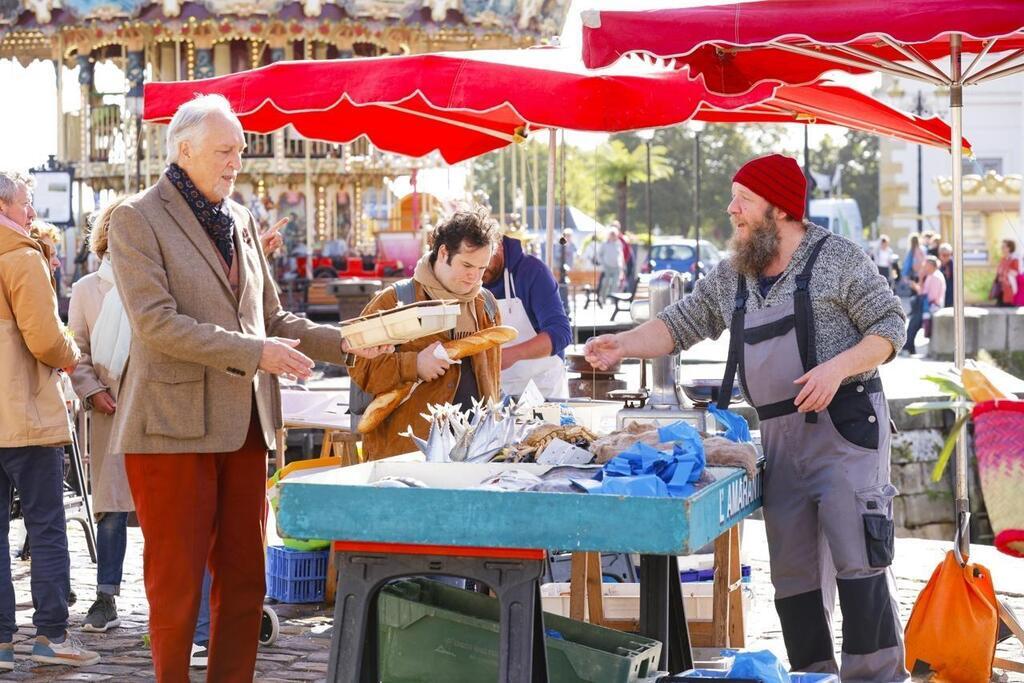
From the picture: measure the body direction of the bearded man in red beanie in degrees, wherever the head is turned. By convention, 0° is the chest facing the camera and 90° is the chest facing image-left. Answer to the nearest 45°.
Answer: approximately 45°

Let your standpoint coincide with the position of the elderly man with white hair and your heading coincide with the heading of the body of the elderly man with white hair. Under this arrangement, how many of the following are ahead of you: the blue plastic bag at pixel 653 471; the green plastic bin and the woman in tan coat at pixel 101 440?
2

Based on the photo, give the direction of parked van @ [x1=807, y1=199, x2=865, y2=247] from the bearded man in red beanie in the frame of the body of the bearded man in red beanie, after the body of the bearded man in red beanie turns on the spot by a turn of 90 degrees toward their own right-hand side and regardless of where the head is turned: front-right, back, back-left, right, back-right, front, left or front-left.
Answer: front-right

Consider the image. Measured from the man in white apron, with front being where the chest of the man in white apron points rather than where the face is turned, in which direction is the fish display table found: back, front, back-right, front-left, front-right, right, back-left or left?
front-left

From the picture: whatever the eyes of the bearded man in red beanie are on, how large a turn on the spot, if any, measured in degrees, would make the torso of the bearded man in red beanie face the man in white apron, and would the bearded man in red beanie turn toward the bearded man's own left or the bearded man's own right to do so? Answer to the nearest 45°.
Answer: approximately 90° to the bearded man's own right

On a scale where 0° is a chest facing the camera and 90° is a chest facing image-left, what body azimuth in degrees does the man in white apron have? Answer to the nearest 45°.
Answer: approximately 45°

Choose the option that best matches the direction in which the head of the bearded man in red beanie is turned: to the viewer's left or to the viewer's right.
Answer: to the viewer's left

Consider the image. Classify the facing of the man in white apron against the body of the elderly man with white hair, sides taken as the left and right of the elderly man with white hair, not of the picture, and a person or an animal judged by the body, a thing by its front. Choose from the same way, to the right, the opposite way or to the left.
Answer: to the right

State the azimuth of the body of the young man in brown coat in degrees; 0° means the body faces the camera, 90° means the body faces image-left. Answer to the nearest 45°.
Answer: approximately 315°

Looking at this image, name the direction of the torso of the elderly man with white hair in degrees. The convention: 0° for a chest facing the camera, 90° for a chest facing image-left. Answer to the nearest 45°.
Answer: approximately 315°
